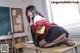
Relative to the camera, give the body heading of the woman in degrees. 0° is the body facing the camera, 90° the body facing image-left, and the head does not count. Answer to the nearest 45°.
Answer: approximately 45°

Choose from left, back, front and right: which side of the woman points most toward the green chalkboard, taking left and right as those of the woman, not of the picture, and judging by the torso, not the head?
right
